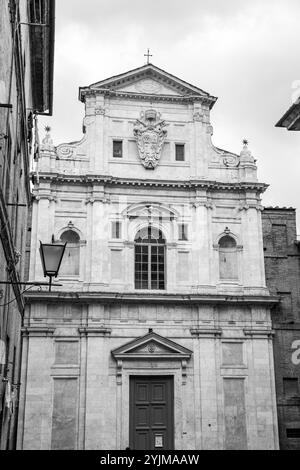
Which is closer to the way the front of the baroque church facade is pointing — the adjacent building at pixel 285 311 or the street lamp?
the street lamp

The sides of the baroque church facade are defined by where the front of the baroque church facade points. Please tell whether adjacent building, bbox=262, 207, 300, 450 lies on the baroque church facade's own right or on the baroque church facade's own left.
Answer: on the baroque church facade's own left

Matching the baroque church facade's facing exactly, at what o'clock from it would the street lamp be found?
The street lamp is roughly at 12 o'clock from the baroque church facade.

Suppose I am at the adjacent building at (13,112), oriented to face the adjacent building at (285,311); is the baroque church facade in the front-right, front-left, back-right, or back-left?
front-left

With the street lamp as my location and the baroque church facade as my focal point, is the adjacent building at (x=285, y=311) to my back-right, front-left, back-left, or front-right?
front-right

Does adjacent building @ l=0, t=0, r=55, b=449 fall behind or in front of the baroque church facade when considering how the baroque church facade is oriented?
in front

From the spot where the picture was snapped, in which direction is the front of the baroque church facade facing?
facing the viewer
